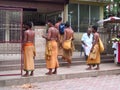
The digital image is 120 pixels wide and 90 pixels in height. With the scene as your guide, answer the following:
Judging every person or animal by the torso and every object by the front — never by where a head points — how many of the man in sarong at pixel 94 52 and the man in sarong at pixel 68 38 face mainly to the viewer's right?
0

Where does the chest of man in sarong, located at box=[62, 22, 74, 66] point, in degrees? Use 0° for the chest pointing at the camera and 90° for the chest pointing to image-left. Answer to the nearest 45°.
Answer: approximately 135°

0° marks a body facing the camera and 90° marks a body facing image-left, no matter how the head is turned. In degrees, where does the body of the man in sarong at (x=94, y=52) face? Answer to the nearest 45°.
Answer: approximately 90°

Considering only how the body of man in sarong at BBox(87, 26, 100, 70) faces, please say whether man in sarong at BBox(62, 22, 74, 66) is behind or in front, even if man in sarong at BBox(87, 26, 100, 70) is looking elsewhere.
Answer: in front

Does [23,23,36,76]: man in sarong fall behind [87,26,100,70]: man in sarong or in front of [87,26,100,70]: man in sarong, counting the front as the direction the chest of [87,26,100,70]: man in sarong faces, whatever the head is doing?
in front

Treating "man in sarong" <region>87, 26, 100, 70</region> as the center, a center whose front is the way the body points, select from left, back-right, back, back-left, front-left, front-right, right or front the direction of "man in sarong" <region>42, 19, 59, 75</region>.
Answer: front-left

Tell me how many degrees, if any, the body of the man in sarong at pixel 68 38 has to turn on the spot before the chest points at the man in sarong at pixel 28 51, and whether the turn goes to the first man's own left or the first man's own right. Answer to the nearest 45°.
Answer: approximately 90° to the first man's own left
